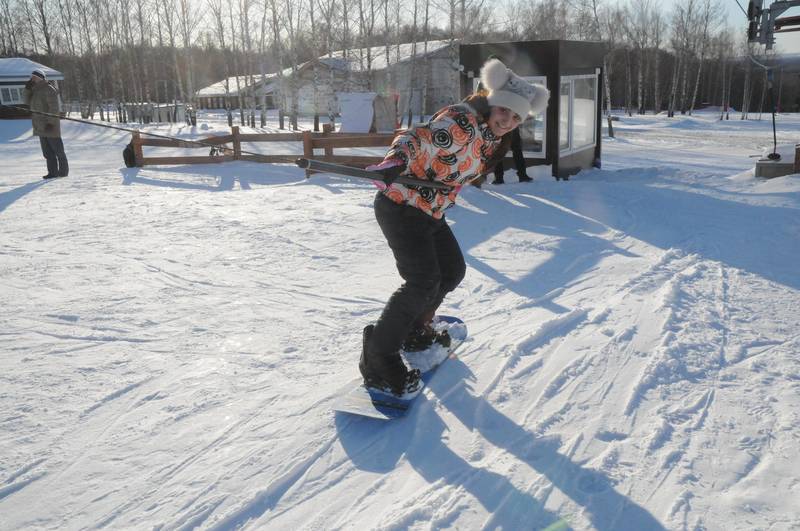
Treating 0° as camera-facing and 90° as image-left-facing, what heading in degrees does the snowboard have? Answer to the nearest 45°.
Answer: approximately 45°

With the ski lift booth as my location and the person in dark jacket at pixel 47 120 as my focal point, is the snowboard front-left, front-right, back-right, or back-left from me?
front-left

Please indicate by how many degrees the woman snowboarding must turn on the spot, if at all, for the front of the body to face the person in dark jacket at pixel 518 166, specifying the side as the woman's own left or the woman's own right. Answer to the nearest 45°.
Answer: approximately 135° to the woman's own left

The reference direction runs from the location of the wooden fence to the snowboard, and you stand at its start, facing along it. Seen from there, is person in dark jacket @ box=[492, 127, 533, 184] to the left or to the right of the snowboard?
left

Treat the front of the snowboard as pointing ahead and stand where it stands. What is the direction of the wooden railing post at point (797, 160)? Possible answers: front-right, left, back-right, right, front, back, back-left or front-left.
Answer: back
